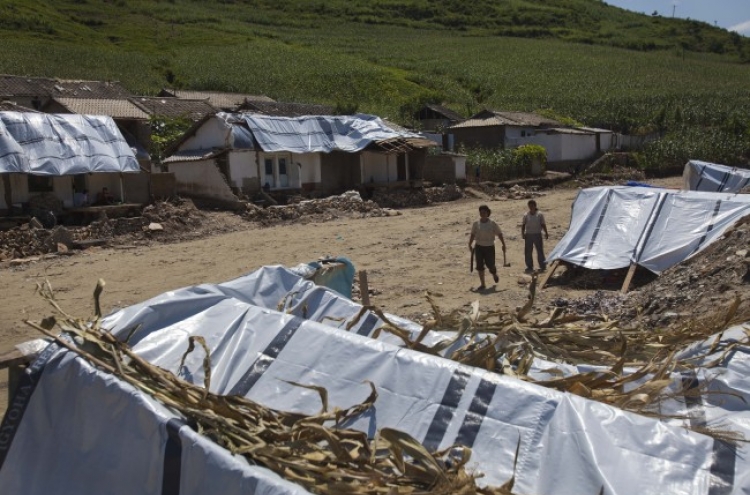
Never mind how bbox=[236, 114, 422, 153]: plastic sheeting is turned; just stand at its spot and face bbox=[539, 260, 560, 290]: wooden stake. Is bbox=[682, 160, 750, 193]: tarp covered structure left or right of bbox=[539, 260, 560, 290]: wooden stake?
left

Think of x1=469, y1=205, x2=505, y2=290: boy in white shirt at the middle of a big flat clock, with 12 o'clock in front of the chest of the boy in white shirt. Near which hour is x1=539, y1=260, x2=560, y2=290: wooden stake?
The wooden stake is roughly at 8 o'clock from the boy in white shirt.

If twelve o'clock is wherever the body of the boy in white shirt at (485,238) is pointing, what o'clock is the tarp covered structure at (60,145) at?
The tarp covered structure is roughly at 4 o'clock from the boy in white shirt.

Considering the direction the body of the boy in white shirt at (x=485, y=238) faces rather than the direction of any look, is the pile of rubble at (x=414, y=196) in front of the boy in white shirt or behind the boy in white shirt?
behind

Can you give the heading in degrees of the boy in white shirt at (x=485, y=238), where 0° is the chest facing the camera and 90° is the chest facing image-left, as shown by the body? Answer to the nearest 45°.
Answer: approximately 0°

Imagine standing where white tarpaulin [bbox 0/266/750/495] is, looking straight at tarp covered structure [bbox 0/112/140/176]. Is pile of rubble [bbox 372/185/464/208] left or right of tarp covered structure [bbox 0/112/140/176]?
right
